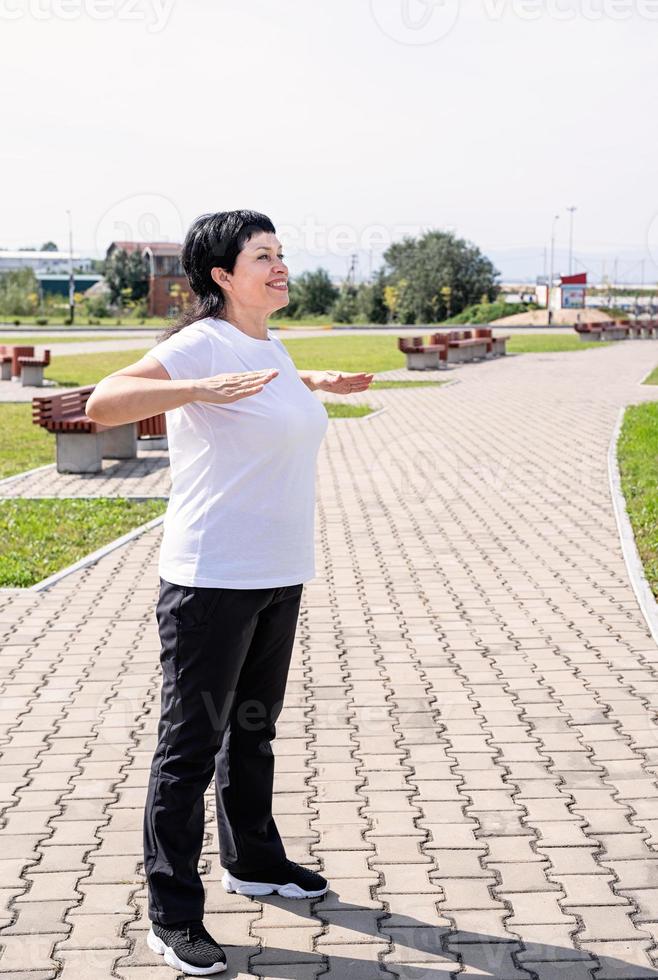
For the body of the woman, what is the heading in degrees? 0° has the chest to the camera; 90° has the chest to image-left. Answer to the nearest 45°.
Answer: approximately 315°

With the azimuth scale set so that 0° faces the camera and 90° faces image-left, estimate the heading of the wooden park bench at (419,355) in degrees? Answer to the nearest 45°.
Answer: approximately 315°

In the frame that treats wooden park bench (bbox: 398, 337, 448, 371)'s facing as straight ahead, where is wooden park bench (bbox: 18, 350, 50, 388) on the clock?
wooden park bench (bbox: 18, 350, 50, 388) is roughly at 3 o'clock from wooden park bench (bbox: 398, 337, 448, 371).

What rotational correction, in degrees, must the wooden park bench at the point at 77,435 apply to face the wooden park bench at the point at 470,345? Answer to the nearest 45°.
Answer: approximately 90° to its left

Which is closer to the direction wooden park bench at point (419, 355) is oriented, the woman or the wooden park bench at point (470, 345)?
the woman

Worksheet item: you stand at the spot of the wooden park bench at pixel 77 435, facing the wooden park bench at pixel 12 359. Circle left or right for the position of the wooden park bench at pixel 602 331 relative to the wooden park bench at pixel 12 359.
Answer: right

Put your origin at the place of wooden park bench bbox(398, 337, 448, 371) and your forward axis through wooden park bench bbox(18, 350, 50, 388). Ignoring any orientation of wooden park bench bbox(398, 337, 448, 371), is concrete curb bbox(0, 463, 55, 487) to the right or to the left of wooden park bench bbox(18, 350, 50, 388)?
left

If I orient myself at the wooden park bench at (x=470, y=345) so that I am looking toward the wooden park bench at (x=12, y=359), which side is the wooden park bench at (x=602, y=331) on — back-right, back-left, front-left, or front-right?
back-right

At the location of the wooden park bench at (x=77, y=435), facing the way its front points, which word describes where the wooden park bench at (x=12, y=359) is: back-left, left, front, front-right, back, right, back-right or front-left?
back-left

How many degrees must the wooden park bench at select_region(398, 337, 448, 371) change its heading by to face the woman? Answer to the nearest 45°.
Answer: approximately 45° to its right

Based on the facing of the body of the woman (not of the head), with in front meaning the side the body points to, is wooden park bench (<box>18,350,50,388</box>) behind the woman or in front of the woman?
behind
